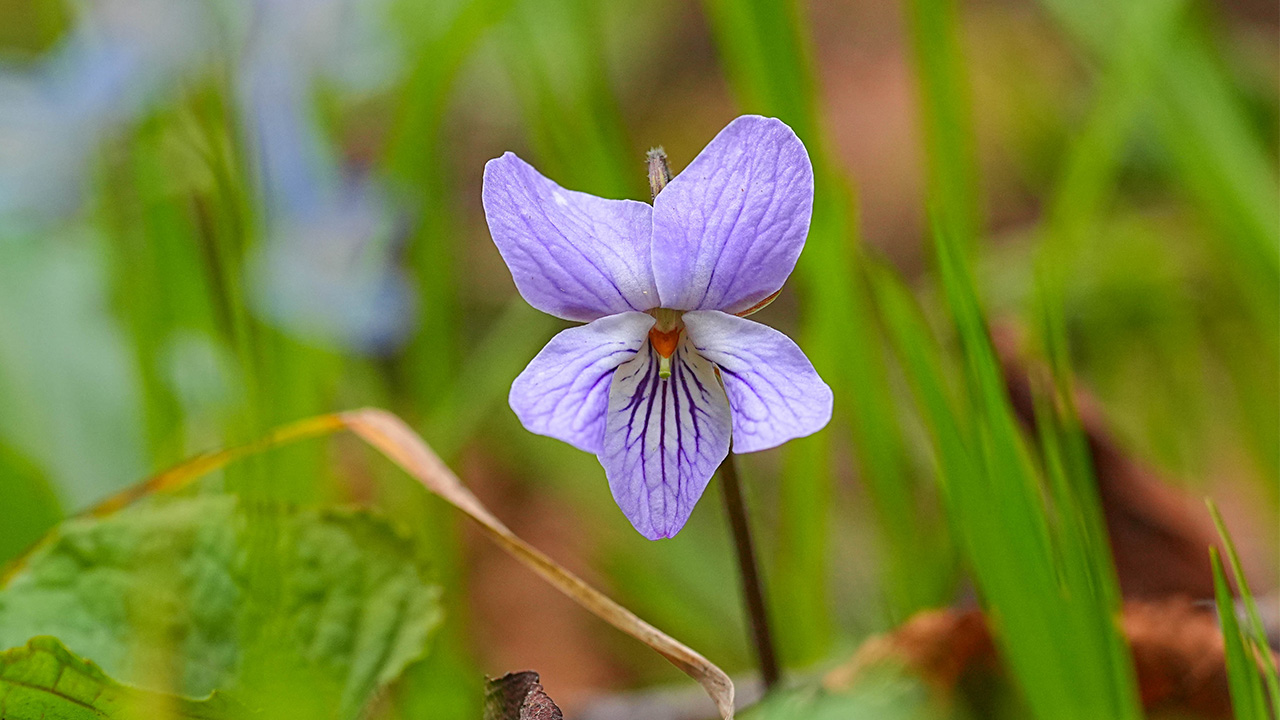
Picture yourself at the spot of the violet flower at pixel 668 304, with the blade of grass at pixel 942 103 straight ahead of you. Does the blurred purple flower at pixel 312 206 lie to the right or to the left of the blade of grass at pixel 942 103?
left

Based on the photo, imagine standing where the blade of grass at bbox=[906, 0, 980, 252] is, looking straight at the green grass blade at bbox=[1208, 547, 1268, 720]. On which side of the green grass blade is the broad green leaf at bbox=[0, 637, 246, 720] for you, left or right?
right

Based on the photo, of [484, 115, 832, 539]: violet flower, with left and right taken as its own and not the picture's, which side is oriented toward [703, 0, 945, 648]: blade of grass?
back

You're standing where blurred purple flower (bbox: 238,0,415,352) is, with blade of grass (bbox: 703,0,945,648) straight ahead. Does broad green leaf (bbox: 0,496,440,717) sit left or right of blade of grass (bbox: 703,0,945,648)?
right

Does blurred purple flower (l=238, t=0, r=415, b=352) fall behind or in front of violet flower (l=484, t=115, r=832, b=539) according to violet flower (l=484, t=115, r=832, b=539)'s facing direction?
behind

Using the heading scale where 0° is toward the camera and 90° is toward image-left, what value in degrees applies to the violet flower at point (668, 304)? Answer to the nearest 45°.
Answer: approximately 0°
